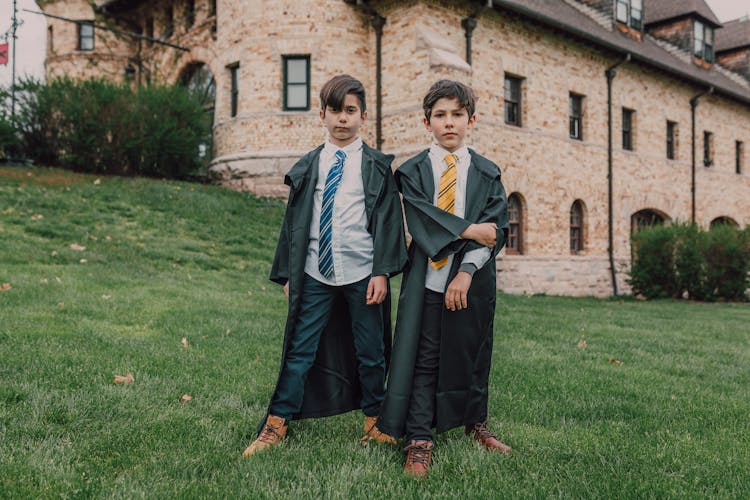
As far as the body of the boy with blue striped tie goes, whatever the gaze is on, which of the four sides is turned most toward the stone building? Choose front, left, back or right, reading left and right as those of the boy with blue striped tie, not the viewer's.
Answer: back

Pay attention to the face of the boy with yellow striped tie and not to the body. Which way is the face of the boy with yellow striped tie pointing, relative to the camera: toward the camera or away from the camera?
toward the camera

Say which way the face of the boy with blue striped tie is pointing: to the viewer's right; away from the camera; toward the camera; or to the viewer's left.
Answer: toward the camera

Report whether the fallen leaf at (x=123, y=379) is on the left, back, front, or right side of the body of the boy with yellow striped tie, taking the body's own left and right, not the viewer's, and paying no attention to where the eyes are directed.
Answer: right

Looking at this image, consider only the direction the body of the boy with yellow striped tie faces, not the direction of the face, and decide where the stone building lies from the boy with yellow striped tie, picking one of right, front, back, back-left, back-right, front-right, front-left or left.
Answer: back

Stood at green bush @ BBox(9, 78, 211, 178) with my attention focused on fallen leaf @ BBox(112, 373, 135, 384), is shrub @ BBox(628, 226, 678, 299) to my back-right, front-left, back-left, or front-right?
front-left

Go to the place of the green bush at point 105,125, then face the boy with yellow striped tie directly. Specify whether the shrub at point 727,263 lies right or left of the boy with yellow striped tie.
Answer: left

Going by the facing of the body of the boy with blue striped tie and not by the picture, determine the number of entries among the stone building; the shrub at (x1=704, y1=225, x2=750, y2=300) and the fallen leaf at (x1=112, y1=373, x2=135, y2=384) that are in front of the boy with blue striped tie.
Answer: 0

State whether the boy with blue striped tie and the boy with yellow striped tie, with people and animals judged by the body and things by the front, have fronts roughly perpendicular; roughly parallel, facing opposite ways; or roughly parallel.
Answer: roughly parallel

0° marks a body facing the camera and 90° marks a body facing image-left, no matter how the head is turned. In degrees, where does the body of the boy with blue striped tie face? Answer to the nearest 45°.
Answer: approximately 0°

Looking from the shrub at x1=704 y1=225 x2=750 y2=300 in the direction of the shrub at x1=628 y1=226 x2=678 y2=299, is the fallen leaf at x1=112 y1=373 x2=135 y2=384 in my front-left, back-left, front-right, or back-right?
front-left

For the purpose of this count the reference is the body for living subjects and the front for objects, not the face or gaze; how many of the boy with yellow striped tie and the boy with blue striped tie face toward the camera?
2

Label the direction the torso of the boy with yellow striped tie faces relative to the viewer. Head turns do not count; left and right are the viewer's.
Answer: facing the viewer

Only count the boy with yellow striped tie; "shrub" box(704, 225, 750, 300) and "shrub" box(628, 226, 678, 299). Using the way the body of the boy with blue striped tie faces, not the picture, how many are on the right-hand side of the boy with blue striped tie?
0

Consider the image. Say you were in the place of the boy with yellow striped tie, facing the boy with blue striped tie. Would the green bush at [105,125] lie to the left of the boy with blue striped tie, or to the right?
right

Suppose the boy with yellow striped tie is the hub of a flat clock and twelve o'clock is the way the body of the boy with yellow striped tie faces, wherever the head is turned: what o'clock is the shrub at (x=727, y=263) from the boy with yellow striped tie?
The shrub is roughly at 7 o'clock from the boy with yellow striped tie.
